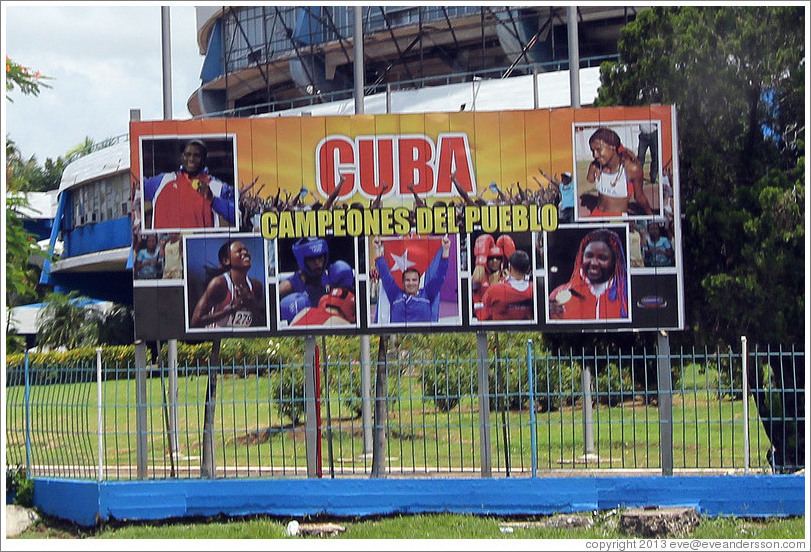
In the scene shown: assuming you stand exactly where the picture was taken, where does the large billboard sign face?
facing the viewer

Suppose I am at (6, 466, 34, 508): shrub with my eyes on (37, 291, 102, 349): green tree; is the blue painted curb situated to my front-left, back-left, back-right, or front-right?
back-right

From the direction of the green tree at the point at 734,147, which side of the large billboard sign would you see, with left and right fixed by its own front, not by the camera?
left

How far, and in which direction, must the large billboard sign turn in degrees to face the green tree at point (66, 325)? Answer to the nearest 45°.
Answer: approximately 135° to its right

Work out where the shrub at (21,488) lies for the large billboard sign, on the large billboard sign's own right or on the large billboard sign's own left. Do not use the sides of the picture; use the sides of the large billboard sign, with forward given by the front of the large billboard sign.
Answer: on the large billboard sign's own right

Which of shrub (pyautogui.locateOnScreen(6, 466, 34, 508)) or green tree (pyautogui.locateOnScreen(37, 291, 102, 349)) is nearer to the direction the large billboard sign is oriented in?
the shrub
